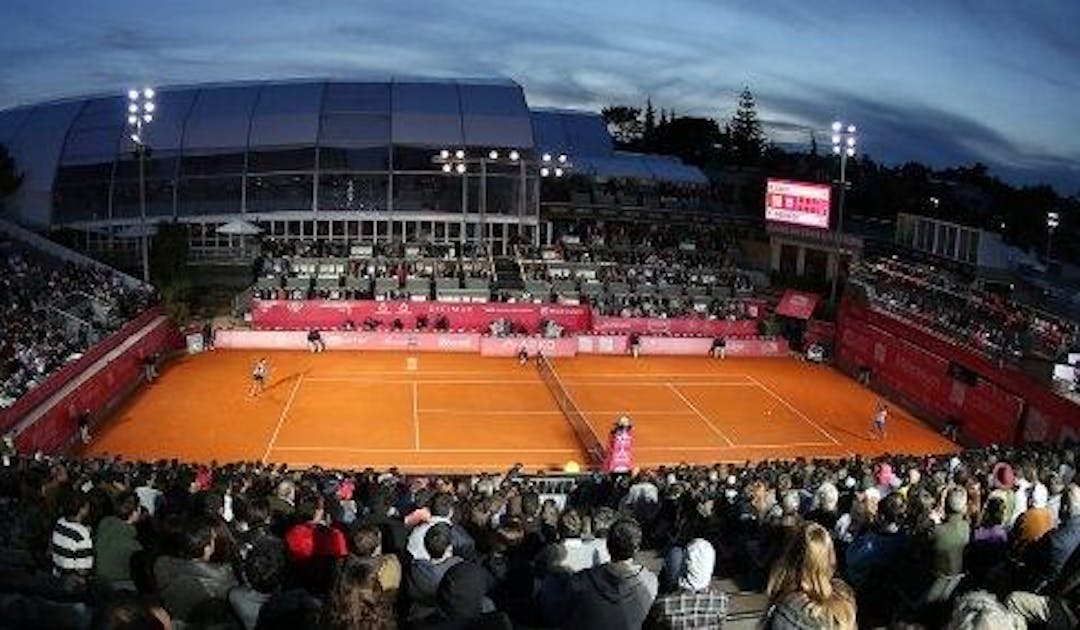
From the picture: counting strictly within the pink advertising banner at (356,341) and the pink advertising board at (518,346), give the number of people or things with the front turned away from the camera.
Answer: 0

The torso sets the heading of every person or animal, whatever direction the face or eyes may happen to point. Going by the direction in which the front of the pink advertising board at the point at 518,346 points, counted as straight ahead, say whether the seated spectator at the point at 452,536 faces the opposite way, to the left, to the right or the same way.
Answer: the opposite way

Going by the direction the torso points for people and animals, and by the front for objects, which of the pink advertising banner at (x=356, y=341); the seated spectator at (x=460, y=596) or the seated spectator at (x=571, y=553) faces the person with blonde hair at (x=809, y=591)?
the pink advertising banner

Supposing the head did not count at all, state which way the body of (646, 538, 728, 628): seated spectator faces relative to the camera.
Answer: away from the camera

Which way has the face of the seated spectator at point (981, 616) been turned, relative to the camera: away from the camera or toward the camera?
away from the camera

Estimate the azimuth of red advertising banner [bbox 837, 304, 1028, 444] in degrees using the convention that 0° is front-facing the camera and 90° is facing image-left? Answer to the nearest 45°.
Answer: approximately 45°

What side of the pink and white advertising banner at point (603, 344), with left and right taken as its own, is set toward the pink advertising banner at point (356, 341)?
right

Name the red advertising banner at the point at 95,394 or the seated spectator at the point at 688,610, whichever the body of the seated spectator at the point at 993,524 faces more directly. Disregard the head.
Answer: the red advertising banner

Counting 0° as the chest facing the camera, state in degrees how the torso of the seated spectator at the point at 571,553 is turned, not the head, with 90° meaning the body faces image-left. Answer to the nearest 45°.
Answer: approximately 180°

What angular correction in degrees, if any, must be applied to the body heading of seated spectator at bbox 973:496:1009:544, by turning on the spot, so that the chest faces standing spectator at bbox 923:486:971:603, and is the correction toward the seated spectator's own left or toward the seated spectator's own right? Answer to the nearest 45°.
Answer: approximately 90° to the first seated spectator's own left

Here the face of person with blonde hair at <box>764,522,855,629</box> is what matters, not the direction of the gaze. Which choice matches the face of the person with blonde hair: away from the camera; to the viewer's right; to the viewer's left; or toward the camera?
away from the camera

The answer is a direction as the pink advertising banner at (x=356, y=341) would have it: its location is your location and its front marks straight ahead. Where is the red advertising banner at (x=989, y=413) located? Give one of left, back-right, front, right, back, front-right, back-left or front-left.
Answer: front-left

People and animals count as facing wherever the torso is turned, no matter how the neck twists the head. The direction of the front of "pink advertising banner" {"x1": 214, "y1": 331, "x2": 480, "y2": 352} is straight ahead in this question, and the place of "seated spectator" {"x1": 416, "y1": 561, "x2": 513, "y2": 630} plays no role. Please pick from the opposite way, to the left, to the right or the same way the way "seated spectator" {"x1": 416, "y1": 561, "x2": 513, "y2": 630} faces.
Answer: the opposite way

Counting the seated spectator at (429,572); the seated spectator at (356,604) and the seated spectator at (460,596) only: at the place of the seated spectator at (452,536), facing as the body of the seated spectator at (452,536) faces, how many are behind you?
3

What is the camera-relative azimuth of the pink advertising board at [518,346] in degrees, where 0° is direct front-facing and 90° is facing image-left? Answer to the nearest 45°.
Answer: approximately 0°

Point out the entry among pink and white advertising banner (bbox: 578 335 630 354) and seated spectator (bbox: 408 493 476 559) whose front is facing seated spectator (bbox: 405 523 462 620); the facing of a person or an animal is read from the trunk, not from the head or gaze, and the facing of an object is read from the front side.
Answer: the pink and white advertising banner

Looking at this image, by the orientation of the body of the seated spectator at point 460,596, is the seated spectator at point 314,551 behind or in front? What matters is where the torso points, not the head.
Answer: in front

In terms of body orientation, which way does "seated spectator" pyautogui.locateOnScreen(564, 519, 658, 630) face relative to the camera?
away from the camera

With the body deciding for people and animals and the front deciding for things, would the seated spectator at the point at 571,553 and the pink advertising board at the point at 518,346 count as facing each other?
yes

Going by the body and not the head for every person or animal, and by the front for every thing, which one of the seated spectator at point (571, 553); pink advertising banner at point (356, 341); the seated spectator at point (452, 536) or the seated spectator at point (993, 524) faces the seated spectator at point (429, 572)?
the pink advertising banner

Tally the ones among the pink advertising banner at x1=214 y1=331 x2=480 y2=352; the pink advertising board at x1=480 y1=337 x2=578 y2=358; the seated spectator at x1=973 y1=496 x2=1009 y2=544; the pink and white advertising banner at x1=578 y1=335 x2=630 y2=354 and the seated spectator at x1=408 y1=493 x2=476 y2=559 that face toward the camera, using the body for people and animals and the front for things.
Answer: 3
